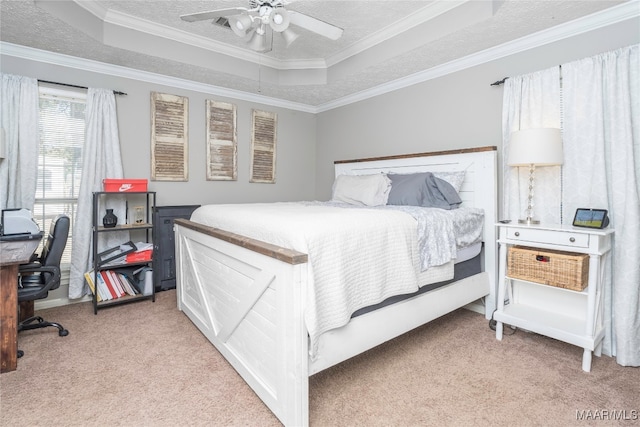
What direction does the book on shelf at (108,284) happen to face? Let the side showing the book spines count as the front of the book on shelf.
toward the camera

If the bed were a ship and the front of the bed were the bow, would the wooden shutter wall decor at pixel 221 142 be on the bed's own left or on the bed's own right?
on the bed's own right

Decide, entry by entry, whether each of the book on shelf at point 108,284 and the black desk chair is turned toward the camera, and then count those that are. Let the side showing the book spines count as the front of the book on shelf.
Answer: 1

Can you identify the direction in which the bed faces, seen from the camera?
facing the viewer and to the left of the viewer

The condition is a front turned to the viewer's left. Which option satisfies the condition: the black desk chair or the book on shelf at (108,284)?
the black desk chair

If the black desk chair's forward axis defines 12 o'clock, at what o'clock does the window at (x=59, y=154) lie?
The window is roughly at 3 o'clock from the black desk chair.

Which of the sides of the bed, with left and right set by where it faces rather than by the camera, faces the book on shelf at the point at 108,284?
right

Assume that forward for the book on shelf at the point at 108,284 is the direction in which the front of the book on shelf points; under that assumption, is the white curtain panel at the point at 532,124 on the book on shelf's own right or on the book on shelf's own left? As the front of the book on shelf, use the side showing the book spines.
on the book on shelf's own left

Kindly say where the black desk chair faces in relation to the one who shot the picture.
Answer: facing to the left of the viewer

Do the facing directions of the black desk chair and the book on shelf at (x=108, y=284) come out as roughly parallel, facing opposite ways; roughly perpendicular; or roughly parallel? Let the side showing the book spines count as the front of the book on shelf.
roughly perpendicular
